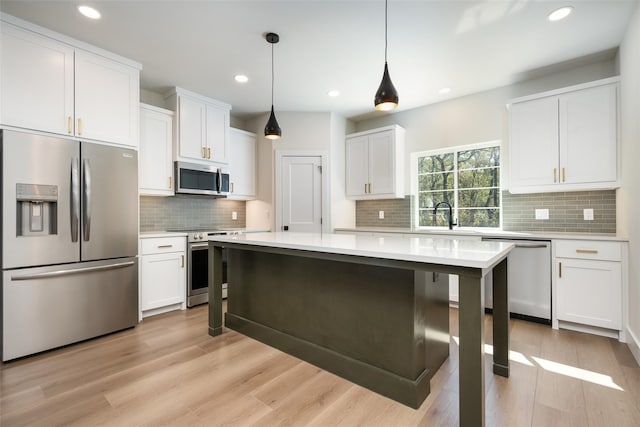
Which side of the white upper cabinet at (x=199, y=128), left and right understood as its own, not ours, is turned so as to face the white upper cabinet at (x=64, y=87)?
right

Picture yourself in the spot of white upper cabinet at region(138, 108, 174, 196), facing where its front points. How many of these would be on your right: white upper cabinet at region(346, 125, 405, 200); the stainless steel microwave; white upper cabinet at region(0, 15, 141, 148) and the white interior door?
1

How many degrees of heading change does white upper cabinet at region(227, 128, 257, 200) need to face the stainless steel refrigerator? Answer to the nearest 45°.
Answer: approximately 90° to its right

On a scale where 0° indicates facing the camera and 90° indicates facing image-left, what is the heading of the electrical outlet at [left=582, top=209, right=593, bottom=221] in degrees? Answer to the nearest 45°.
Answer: approximately 0°

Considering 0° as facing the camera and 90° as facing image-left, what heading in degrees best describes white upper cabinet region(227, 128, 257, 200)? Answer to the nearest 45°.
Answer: approximately 315°

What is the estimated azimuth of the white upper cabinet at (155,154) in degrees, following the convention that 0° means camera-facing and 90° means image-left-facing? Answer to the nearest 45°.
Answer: approximately 315°

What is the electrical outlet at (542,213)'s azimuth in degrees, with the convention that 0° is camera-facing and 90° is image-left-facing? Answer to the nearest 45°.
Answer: approximately 0°

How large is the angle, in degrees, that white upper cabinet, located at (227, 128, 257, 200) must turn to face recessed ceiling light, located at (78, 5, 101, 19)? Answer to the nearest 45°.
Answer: approximately 90° to its right

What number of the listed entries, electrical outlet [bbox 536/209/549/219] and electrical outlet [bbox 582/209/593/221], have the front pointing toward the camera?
2

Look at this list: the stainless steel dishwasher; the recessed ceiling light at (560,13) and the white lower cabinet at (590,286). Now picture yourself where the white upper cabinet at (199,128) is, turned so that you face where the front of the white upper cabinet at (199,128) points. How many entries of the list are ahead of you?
3
